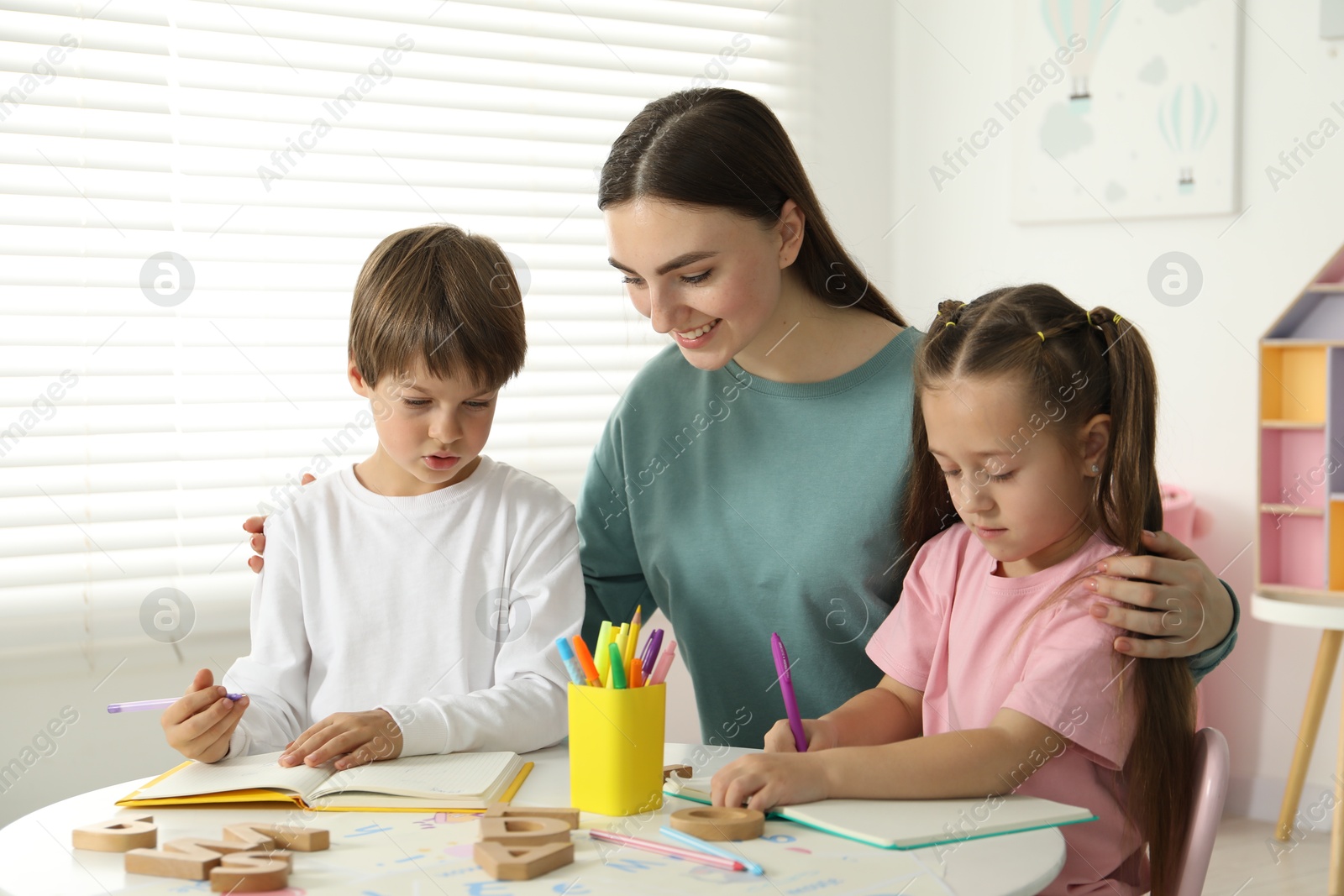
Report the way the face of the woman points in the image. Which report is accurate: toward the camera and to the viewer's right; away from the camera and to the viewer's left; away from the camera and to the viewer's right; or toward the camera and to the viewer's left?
toward the camera and to the viewer's left

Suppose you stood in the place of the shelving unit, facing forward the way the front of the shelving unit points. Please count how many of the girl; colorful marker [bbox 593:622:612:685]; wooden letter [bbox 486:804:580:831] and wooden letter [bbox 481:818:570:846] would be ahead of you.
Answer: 4

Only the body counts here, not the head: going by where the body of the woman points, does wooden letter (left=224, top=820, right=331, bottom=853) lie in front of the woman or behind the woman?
in front

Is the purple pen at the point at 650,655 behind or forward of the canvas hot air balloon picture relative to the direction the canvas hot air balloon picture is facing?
forward

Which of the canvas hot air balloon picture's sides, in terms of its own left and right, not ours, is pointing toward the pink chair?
front
